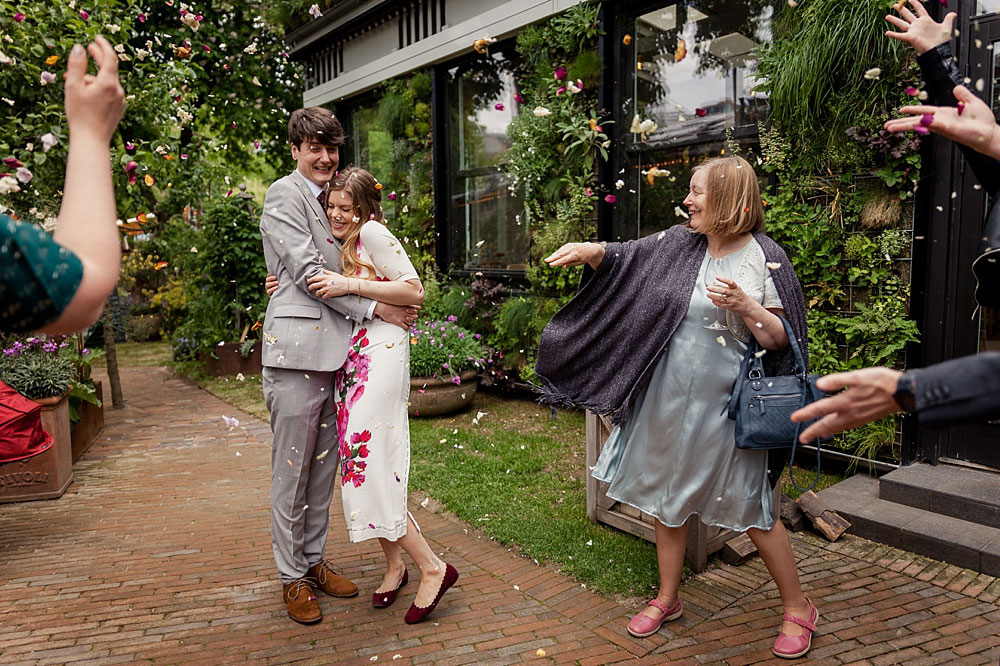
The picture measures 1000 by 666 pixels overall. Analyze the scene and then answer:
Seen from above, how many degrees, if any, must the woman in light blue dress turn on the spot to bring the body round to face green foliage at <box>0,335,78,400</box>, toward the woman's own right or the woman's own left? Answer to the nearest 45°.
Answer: approximately 45° to the woman's own right

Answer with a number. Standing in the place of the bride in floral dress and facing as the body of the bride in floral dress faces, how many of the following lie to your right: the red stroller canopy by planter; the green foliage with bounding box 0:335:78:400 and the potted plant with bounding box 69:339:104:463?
3

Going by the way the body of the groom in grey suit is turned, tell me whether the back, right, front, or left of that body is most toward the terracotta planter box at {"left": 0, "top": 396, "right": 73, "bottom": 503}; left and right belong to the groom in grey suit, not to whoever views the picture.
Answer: back

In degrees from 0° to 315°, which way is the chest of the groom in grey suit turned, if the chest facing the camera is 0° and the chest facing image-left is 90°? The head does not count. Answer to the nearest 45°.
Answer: approximately 315°

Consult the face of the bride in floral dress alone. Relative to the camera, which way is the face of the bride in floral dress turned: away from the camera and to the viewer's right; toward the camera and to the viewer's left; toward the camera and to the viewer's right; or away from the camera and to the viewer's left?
toward the camera and to the viewer's left

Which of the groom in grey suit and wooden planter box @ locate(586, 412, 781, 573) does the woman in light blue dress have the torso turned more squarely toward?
the groom in grey suit

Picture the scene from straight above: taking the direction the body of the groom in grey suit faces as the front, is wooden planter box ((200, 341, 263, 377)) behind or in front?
behind

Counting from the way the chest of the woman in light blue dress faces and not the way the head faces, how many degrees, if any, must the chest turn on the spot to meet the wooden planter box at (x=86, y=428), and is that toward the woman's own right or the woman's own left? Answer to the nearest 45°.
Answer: approximately 45° to the woman's own right

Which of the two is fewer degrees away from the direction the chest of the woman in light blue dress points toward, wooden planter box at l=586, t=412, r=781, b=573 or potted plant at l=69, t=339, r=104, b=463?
the potted plant

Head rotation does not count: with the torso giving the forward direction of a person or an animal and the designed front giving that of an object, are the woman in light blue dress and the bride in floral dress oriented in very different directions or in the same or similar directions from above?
same or similar directions

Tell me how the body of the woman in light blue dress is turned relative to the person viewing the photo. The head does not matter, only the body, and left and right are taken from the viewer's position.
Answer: facing the viewer and to the left of the viewer

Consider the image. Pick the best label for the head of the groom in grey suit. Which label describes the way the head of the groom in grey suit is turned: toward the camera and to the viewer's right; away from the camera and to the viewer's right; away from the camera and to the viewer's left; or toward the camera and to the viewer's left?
toward the camera and to the viewer's right

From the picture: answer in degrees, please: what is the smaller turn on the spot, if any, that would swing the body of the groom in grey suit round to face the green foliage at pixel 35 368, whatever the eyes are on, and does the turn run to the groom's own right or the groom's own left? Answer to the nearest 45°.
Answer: approximately 180°

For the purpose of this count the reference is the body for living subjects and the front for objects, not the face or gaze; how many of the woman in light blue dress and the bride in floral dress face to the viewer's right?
0

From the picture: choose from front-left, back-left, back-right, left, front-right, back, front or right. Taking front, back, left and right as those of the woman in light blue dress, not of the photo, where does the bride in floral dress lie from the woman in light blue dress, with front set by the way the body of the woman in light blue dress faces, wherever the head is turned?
front-right

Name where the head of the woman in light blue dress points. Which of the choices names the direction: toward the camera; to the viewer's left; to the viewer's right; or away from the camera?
to the viewer's left
